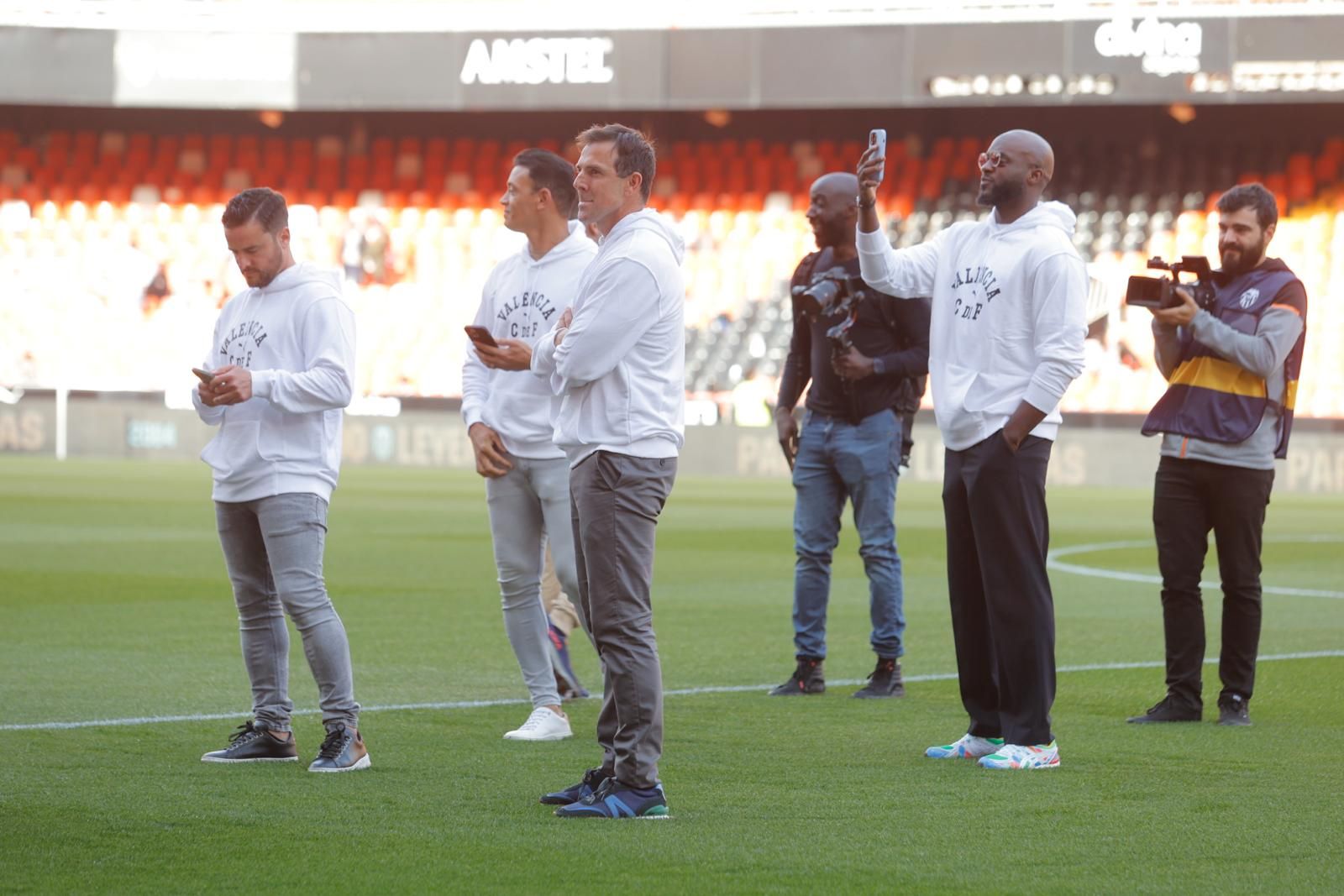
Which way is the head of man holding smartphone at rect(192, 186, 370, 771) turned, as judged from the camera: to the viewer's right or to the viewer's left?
to the viewer's left

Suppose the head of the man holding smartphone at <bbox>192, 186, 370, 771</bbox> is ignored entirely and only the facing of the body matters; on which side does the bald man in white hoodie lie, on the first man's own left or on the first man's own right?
on the first man's own left

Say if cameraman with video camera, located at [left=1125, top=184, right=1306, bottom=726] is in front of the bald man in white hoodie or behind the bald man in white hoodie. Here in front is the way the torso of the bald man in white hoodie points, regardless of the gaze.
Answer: behind

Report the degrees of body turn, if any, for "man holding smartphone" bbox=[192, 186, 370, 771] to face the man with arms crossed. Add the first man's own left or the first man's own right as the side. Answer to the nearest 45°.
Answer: approximately 90° to the first man's own left

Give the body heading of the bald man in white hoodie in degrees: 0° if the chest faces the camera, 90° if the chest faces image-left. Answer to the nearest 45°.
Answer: approximately 45°

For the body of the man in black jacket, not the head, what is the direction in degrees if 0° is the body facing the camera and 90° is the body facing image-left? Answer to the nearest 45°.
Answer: approximately 45°

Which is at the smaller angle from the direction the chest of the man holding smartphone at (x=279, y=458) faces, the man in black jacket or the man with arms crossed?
the man with arms crossed
